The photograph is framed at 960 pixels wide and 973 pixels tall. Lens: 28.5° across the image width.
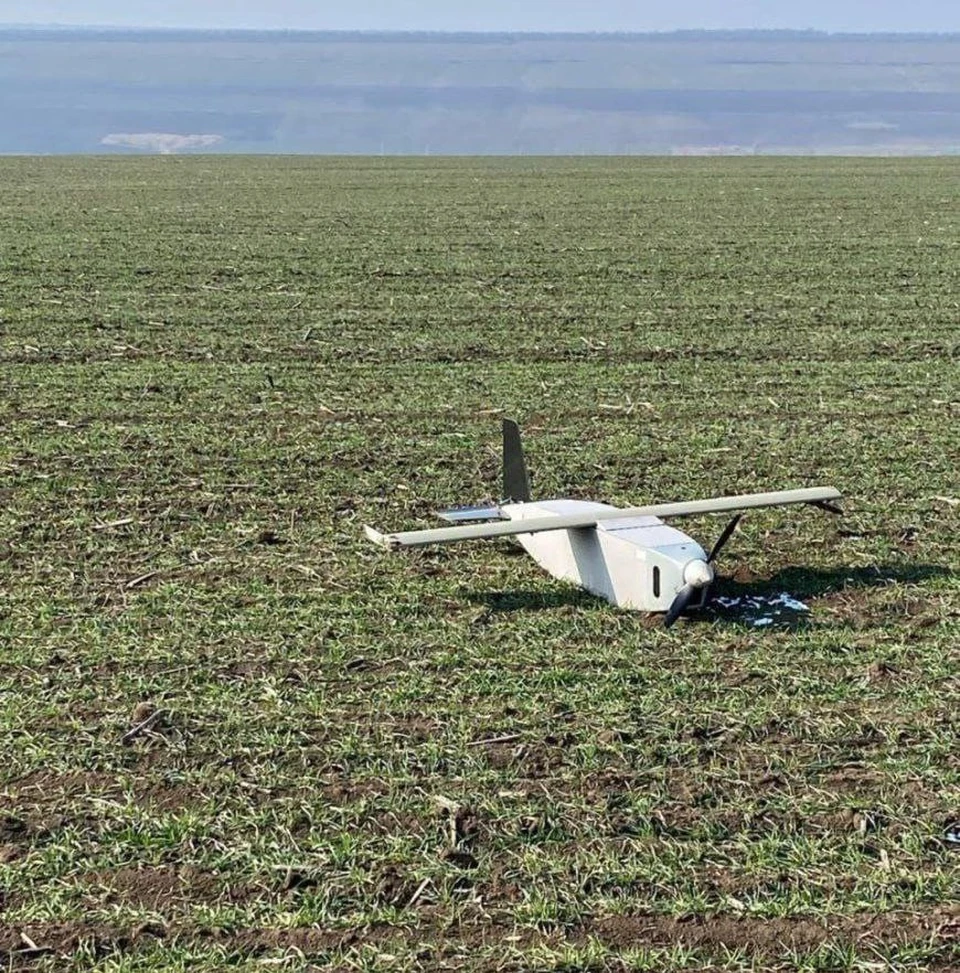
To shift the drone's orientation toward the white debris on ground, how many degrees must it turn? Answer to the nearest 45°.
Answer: approximately 45° to its left

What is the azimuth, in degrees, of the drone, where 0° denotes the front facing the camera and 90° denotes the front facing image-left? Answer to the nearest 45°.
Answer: approximately 315°
